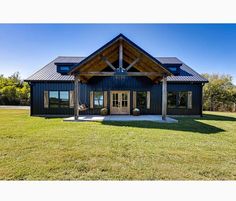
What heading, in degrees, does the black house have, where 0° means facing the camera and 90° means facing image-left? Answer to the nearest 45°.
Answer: approximately 0°
